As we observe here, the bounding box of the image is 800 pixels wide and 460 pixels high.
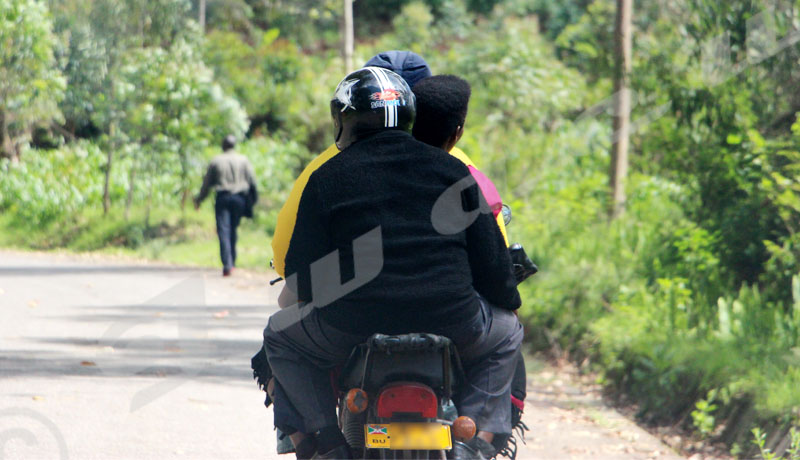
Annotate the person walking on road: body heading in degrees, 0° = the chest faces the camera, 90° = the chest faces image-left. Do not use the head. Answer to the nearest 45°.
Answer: approximately 180°

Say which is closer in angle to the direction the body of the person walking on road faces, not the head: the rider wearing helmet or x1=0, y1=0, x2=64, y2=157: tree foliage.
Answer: the tree foliage

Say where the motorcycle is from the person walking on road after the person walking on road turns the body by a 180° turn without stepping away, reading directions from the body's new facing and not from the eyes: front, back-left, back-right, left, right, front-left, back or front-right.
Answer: front

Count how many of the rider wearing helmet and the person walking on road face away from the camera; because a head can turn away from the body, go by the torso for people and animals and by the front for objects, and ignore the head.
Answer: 2

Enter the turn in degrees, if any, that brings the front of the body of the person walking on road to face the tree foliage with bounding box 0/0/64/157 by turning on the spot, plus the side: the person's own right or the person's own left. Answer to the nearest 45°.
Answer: approximately 45° to the person's own left

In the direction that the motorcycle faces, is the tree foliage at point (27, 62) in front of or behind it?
in front

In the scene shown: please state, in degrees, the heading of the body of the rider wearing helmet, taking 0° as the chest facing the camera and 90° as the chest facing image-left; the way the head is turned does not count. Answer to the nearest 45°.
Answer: approximately 180°

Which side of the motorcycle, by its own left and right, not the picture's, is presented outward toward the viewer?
back

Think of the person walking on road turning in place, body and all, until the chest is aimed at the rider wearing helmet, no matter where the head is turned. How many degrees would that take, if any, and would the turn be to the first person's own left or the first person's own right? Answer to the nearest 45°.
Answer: approximately 180°

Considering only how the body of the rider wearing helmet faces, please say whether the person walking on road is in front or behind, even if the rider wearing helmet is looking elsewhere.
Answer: in front
